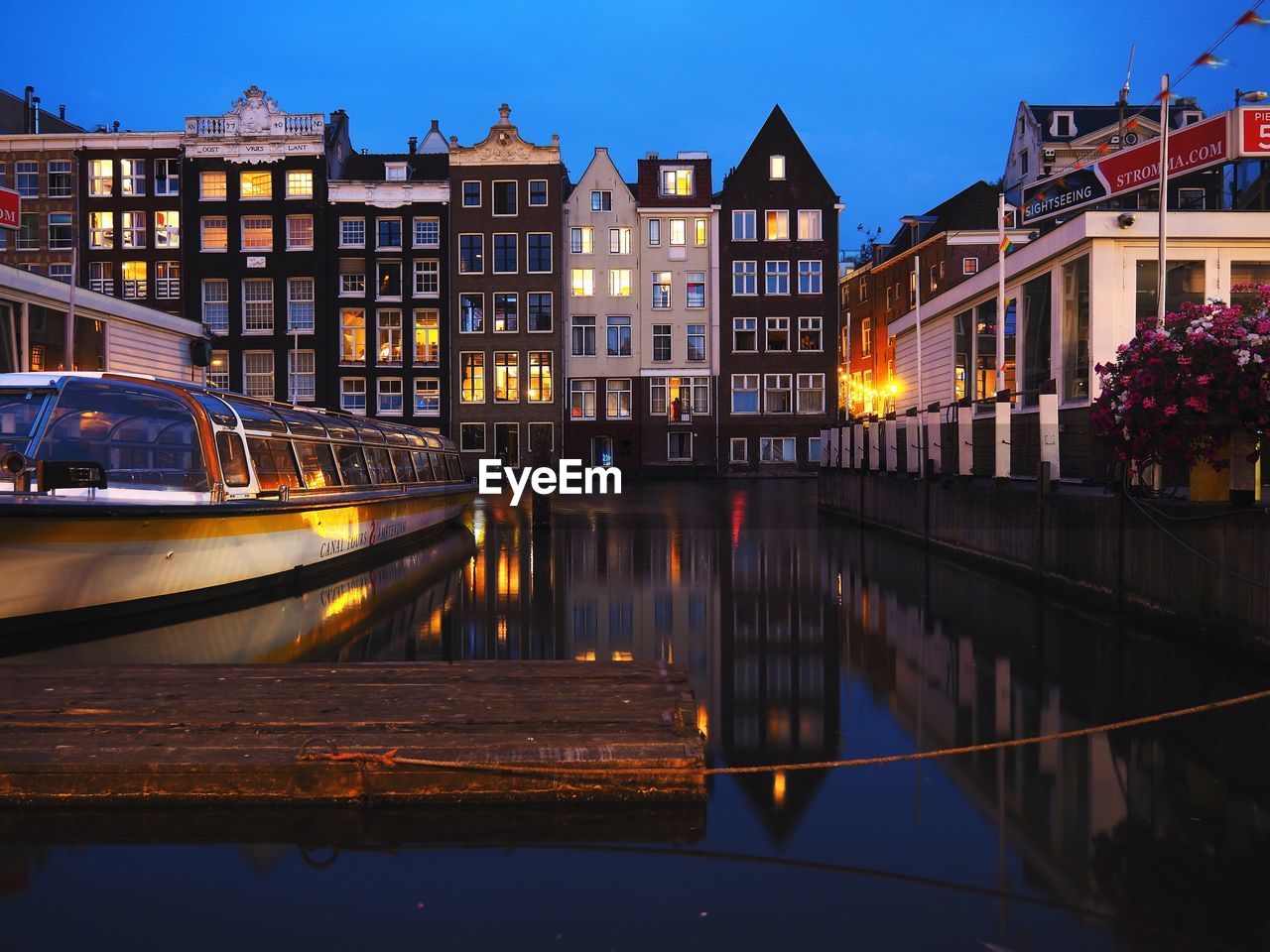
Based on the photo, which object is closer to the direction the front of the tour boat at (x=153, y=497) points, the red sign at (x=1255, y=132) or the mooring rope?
the mooring rope

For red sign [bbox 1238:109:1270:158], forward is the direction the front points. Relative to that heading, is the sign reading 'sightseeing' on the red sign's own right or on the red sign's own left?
on the red sign's own right

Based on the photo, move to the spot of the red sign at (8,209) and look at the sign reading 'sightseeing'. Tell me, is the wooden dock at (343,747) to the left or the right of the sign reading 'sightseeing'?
right

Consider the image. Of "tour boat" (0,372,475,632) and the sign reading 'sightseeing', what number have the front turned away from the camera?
0

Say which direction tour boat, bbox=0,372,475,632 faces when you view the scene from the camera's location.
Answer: facing the viewer and to the left of the viewer

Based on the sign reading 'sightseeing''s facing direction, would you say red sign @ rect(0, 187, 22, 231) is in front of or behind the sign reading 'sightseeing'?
in front

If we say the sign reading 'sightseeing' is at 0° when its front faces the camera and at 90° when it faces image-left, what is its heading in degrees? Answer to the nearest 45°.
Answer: approximately 45°

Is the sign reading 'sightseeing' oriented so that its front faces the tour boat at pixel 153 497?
yes

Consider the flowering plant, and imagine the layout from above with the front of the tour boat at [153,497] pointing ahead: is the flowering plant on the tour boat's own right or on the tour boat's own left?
on the tour boat's own left

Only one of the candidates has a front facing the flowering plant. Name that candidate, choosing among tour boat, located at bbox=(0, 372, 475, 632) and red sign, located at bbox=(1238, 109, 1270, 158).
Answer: the red sign

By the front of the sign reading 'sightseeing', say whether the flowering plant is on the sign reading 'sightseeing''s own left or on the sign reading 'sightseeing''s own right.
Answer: on the sign reading 'sightseeing''s own left

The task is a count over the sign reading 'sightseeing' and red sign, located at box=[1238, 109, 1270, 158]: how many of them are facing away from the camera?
0

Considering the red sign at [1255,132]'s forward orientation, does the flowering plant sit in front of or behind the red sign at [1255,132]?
in front
